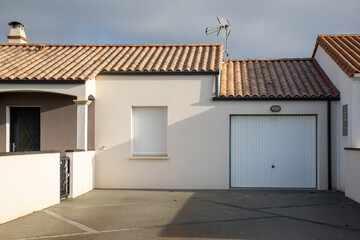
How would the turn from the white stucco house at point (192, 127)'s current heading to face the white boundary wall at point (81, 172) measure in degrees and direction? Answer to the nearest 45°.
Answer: approximately 90° to its right

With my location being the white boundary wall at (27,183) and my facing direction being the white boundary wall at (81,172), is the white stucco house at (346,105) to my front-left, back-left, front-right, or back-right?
front-right

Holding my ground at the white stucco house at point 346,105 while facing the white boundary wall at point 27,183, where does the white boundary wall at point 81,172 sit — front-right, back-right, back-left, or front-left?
front-right

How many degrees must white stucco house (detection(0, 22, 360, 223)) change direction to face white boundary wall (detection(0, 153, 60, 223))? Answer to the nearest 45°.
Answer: approximately 45° to its right

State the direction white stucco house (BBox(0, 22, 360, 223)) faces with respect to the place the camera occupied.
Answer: facing the viewer
